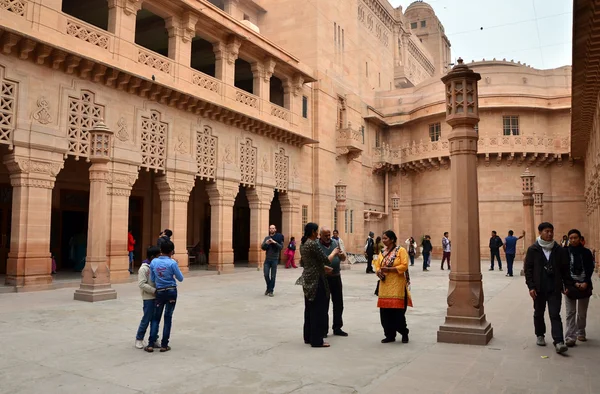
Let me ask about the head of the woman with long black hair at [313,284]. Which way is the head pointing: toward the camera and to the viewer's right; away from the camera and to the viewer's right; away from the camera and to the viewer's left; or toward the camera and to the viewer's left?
away from the camera and to the viewer's right

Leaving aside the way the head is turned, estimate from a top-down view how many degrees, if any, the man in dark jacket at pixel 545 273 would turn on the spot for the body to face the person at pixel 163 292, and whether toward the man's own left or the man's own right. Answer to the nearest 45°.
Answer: approximately 45° to the man's own right

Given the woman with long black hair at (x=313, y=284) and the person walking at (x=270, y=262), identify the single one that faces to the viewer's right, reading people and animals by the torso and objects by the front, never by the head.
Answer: the woman with long black hair

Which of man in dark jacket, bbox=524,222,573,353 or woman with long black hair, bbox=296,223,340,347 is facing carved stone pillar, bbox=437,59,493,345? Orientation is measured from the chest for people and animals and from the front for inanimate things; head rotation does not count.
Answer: the woman with long black hair

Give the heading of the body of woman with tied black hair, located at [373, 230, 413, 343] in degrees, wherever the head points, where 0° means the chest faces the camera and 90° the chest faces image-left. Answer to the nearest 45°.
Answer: approximately 45°

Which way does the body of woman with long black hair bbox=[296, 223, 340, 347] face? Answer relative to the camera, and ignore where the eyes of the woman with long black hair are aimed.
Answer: to the viewer's right

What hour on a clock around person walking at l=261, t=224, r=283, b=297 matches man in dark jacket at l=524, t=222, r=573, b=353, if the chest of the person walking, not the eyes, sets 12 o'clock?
The man in dark jacket is roughly at 11 o'clock from the person walking.

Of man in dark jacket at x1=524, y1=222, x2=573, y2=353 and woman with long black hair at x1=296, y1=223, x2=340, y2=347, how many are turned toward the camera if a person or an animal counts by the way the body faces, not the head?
1

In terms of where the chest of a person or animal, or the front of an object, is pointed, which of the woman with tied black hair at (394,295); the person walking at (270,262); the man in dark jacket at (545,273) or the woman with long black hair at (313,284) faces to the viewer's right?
the woman with long black hair at (313,284)

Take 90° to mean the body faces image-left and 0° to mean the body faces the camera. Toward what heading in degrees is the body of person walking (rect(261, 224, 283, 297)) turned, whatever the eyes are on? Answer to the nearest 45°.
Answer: approximately 0°

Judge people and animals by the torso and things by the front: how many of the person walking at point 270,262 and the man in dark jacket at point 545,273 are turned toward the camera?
2
